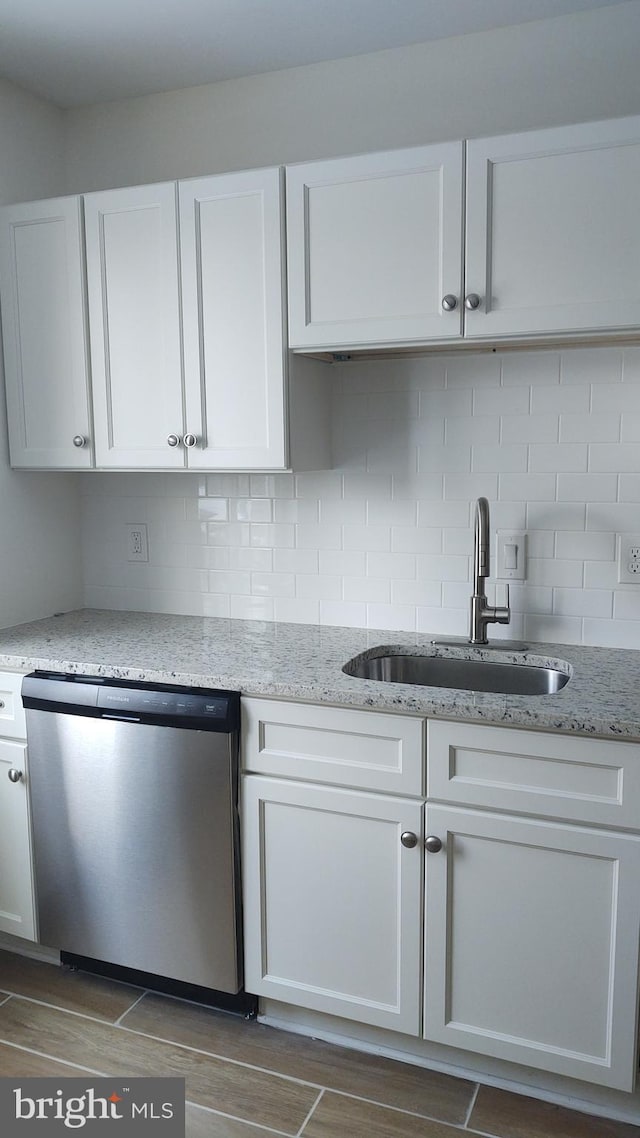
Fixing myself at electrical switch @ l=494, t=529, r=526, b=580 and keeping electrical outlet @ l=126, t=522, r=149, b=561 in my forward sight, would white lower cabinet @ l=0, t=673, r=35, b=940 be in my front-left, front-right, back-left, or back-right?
front-left

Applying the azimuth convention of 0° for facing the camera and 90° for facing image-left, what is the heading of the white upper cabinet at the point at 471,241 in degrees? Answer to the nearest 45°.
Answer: approximately 45°

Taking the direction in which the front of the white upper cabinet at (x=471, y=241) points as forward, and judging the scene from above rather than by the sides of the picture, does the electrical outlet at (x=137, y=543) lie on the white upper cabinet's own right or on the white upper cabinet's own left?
on the white upper cabinet's own right

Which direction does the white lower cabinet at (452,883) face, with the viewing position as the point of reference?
facing the viewer and to the left of the viewer

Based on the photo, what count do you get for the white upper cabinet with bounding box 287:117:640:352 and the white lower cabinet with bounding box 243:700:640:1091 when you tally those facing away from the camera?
0

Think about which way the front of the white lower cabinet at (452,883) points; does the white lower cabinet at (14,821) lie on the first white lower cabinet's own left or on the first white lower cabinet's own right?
on the first white lower cabinet's own right

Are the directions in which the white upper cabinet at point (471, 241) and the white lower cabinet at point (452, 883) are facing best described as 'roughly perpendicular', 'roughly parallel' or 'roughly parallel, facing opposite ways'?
roughly parallel
